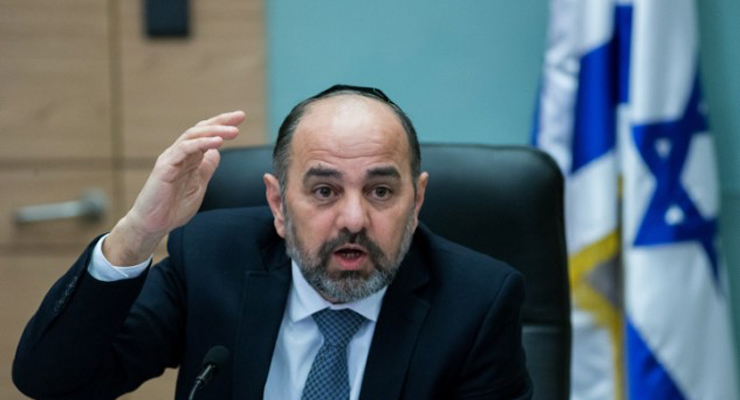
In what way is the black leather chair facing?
toward the camera

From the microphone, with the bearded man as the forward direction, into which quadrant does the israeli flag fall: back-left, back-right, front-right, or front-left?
front-right

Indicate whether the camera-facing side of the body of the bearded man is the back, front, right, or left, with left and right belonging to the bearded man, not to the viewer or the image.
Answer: front

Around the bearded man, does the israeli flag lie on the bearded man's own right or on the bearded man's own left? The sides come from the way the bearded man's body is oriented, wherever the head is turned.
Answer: on the bearded man's own left

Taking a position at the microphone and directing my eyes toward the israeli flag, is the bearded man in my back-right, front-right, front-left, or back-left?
front-left
